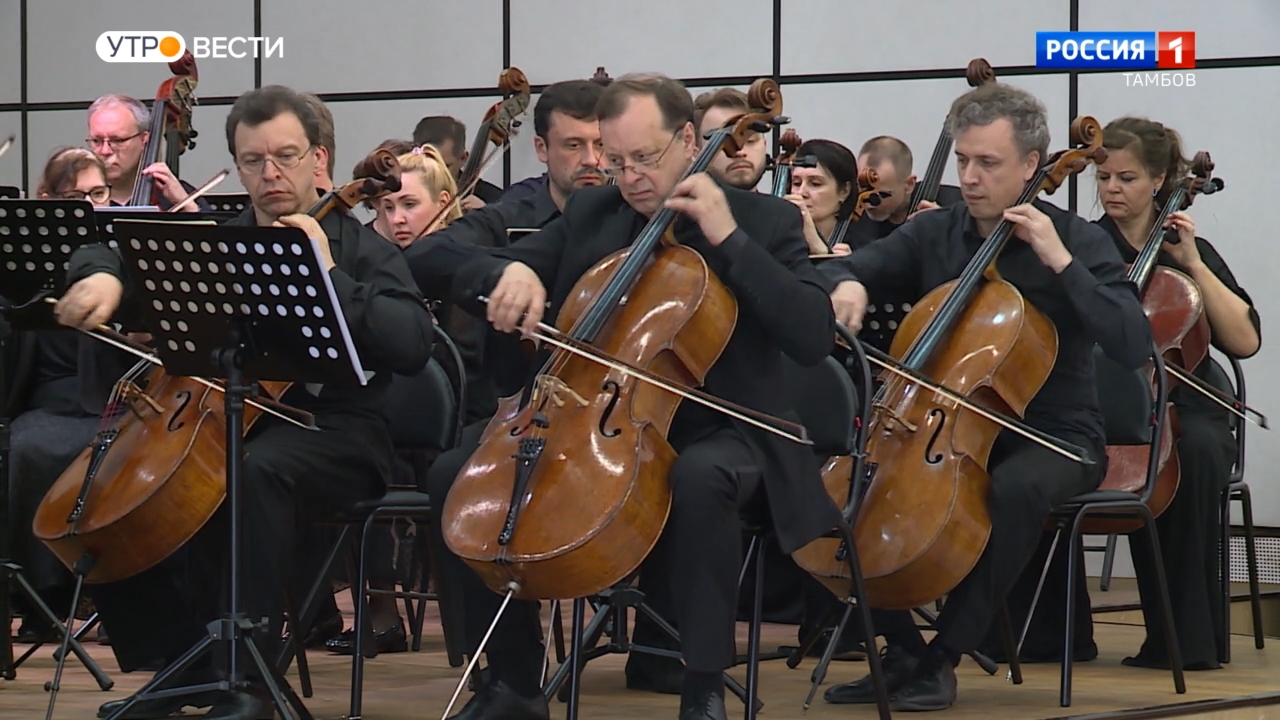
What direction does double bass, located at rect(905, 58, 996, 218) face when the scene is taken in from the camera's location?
facing the viewer and to the left of the viewer

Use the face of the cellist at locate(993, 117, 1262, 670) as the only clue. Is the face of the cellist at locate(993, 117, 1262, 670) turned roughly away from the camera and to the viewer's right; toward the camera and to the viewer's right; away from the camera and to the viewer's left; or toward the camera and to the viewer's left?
toward the camera and to the viewer's left

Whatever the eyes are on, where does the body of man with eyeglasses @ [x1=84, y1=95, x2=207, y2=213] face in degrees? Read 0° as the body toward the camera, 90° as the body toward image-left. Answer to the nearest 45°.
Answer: approximately 45°

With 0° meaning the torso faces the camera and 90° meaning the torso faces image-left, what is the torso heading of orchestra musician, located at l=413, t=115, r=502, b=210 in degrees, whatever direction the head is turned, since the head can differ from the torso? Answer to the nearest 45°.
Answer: approximately 45°

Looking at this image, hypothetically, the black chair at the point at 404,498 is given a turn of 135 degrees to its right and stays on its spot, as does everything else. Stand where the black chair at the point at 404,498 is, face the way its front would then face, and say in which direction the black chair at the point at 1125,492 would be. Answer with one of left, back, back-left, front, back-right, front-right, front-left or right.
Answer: right

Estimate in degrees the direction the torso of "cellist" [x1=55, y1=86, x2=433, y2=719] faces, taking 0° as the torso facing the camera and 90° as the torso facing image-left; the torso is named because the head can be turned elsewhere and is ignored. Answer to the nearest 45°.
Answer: approximately 45°

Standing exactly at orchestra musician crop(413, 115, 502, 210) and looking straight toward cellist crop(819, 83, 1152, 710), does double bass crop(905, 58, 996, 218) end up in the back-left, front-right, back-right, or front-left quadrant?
front-left

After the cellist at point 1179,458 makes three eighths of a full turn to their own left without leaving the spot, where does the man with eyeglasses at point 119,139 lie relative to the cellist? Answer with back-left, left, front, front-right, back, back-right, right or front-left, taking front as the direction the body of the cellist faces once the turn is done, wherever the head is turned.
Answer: back

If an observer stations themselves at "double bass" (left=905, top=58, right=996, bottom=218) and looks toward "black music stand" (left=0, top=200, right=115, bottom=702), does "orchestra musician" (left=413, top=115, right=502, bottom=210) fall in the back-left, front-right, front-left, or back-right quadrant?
front-right

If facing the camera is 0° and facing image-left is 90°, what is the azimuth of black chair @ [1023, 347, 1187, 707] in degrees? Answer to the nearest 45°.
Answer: approximately 45°

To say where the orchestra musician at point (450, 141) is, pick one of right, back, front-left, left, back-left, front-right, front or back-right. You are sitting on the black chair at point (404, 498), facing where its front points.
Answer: back-right

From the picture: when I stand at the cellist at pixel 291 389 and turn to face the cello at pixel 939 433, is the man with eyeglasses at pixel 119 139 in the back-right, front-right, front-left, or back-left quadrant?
back-left

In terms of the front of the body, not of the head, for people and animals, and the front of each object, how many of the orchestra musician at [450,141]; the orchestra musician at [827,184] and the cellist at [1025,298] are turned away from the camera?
0

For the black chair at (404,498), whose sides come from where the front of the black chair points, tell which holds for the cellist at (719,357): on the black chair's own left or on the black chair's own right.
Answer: on the black chair's own left
